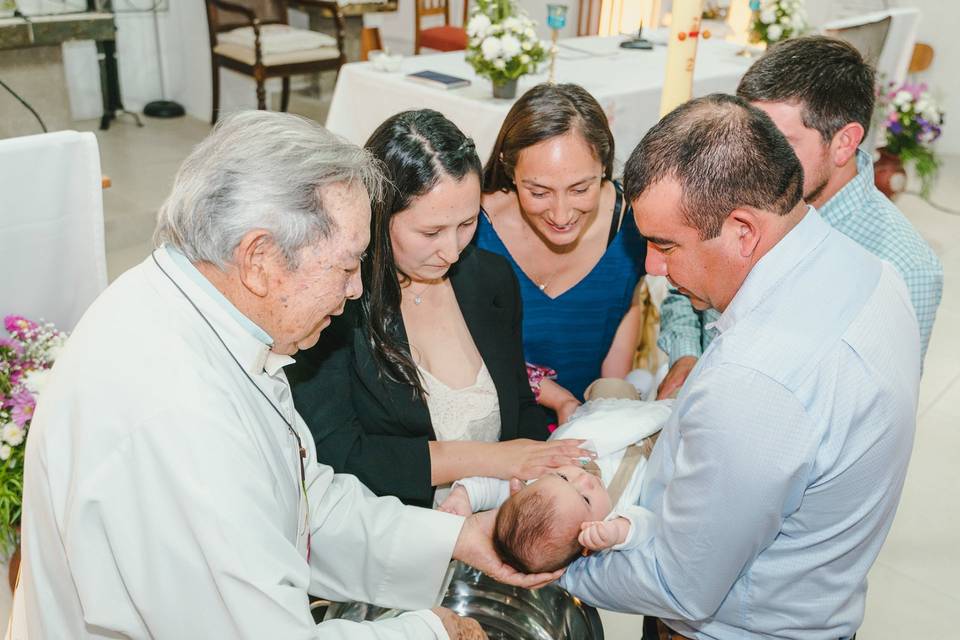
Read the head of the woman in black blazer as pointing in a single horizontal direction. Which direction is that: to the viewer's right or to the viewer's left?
to the viewer's right

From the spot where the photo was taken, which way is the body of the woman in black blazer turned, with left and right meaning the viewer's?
facing the viewer and to the right of the viewer

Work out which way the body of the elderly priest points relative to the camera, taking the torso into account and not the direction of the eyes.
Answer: to the viewer's right

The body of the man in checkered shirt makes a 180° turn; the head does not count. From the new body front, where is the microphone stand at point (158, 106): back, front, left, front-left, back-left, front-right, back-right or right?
left

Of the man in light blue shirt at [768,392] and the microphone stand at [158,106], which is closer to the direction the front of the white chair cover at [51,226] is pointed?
the microphone stand

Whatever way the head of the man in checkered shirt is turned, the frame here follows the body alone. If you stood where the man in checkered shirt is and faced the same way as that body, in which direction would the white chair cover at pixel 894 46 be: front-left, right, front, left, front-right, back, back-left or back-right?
back-right

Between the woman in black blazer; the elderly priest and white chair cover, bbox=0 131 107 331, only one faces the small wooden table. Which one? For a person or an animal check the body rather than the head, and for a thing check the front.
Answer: the white chair cover

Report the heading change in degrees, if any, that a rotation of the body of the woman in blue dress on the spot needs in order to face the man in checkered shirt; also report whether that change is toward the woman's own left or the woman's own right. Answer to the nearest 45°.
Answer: approximately 45° to the woman's own left

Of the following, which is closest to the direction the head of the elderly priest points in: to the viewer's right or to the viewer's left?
to the viewer's right

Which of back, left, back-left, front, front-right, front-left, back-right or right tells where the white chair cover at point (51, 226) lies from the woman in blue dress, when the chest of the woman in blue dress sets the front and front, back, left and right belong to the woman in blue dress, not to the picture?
right

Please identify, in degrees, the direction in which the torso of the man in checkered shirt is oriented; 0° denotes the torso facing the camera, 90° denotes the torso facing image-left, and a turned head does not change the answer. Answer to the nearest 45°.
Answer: approximately 45°

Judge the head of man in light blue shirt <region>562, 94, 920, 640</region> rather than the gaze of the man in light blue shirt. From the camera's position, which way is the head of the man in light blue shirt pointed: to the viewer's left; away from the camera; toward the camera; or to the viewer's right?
to the viewer's left

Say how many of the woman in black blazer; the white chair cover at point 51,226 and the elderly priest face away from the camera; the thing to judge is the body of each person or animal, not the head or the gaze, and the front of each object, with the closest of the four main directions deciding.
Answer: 1
